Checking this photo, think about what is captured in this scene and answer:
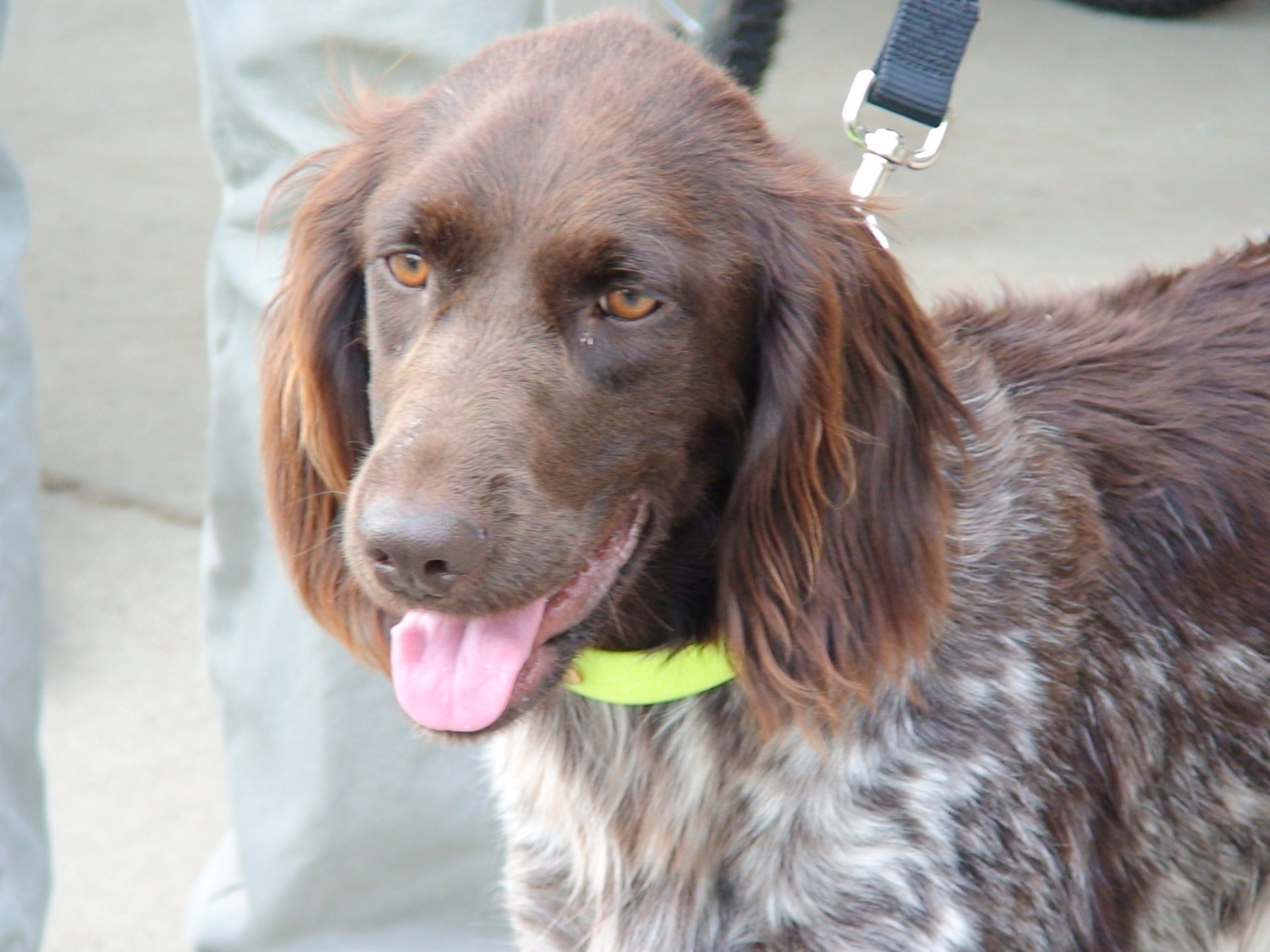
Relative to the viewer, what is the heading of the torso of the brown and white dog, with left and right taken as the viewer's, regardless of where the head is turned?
facing the viewer and to the left of the viewer
